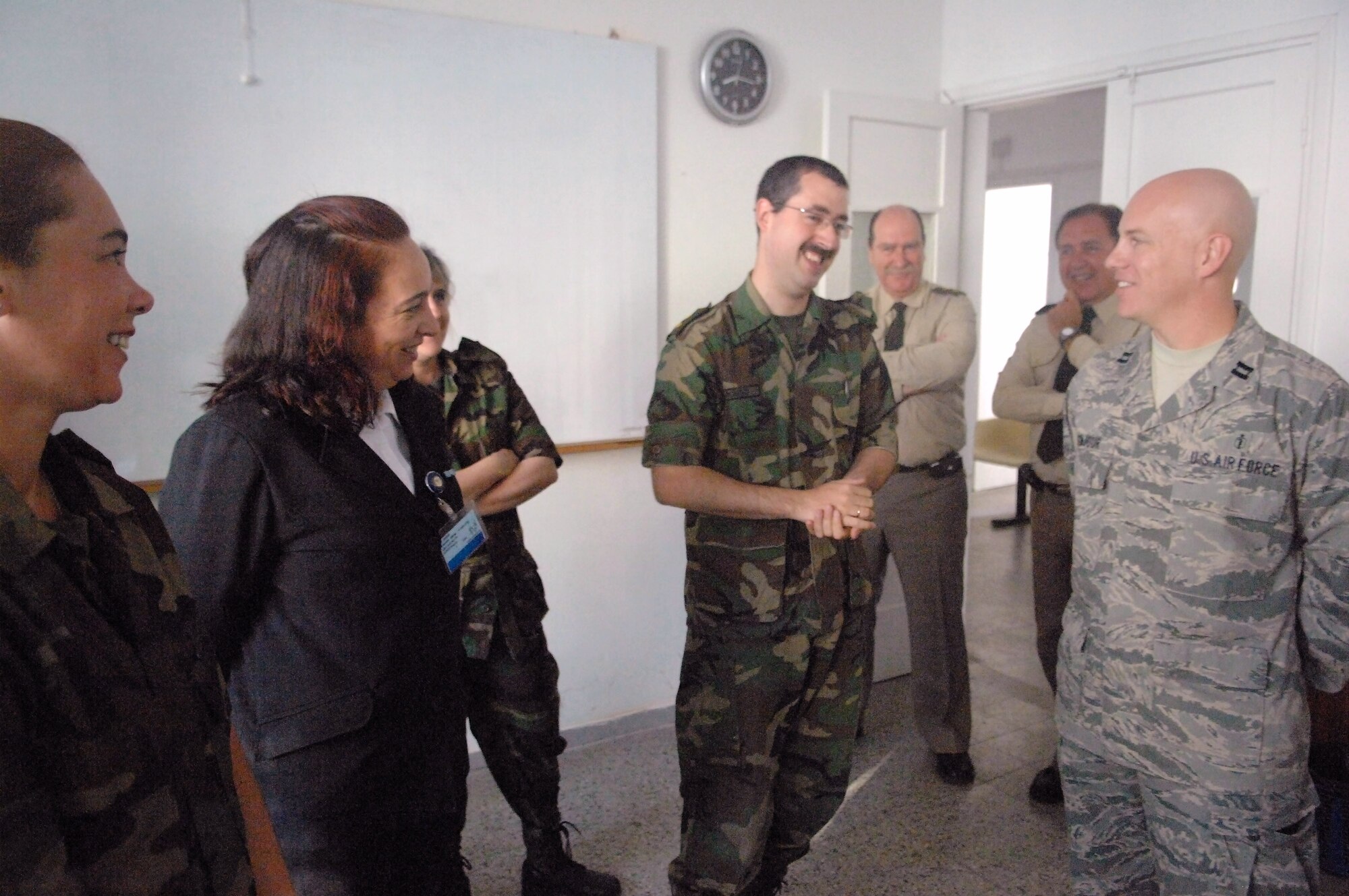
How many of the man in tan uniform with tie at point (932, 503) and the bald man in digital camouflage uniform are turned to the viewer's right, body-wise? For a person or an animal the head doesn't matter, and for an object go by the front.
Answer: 0

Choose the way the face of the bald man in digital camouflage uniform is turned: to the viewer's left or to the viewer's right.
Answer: to the viewer's left

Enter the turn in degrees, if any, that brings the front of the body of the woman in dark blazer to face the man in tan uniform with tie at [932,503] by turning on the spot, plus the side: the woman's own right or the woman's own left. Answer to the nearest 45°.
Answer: approximately 90° to the woman's own left

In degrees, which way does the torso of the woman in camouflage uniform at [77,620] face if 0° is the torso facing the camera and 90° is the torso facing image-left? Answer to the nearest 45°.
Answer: approximately 315°

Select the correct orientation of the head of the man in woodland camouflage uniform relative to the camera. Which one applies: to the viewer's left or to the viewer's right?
to the viewer's right

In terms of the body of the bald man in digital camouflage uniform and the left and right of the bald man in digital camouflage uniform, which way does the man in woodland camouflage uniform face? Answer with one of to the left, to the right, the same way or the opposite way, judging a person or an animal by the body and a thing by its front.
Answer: to the left

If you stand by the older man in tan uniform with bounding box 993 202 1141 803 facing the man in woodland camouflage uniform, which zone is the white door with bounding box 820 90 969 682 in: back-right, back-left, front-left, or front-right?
back-right

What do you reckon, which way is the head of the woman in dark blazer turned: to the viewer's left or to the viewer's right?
to the viewer's right

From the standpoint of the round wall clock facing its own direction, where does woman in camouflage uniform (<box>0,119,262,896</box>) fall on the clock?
The woman in camouflage uniform is roughly at 2 o'clock from the round wall clock.

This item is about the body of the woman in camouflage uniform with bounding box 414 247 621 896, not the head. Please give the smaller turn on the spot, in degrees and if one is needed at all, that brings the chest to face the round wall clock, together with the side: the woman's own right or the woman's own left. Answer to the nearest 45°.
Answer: approximately 90° to the woman's own left
